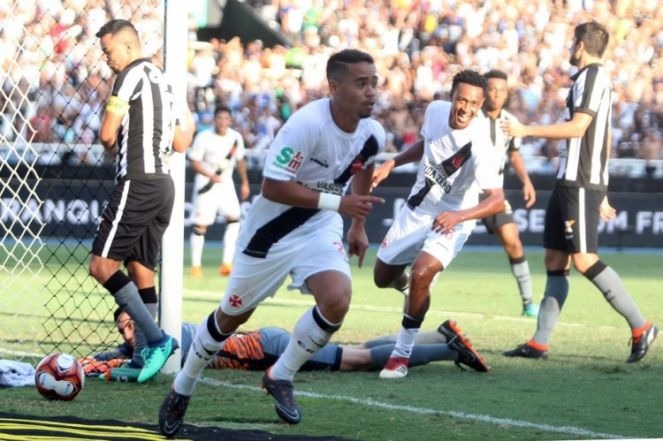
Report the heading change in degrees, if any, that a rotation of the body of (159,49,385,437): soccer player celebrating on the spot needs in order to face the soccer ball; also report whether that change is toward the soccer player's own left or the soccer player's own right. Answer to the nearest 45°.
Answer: approximately 135° to the soccer player's own right

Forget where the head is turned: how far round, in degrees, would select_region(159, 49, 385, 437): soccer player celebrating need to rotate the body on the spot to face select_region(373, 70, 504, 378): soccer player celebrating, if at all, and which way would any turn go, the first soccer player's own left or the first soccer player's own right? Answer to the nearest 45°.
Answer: approximately 90° to the first soccer player's own left

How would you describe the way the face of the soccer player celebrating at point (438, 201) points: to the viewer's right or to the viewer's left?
to the viewer's left

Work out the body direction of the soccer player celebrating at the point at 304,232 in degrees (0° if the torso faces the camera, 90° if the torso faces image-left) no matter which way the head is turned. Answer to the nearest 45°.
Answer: approximately 315°

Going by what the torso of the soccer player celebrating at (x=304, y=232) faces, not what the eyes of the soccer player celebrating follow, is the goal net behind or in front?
behind
